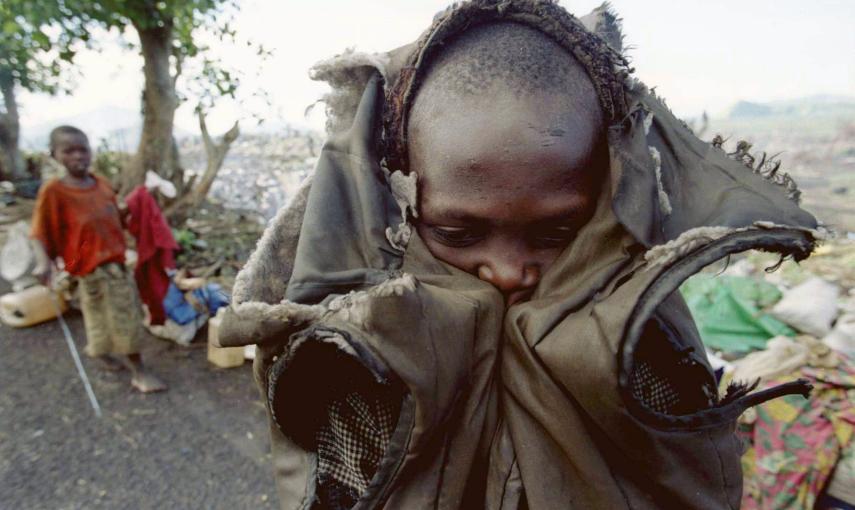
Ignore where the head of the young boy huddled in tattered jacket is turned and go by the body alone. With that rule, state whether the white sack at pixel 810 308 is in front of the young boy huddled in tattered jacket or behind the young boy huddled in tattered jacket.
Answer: behind

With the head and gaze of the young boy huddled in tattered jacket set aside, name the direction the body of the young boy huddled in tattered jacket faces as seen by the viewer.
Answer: toward the camera

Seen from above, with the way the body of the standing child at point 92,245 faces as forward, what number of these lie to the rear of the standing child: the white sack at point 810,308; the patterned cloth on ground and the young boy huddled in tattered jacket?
0

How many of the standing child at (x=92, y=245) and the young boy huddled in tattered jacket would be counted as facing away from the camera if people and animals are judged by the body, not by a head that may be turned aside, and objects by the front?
0

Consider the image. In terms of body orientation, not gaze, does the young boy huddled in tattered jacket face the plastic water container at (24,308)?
no

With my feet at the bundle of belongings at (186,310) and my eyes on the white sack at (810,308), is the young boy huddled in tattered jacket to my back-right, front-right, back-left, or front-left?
front-right

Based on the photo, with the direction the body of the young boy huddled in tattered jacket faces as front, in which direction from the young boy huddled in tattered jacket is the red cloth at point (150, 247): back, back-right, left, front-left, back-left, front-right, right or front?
back-right

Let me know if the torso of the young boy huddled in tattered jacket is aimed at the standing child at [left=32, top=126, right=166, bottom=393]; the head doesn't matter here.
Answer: no

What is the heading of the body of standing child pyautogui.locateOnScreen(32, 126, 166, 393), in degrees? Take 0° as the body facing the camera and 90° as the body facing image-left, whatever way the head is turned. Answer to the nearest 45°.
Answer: approximately 315°
